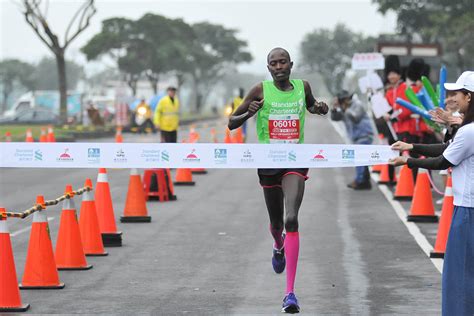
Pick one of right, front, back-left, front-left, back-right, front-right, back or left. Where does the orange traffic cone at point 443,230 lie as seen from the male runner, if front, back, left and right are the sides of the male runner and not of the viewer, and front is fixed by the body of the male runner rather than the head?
back-left

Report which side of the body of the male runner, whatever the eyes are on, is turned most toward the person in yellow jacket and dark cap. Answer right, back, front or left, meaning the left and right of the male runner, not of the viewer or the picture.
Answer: back

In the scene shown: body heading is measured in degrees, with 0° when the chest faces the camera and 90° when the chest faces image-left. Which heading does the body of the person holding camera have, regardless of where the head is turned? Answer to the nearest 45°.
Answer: approximately 90°

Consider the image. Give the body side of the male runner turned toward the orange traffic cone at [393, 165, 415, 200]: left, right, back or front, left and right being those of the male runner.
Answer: back

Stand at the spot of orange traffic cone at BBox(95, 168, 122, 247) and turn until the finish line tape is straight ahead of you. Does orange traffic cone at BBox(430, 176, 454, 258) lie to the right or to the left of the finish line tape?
left

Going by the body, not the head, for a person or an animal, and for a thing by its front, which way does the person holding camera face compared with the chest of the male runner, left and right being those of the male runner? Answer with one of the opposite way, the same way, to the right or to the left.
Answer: to the right

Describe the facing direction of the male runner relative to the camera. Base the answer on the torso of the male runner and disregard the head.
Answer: toward the camera
